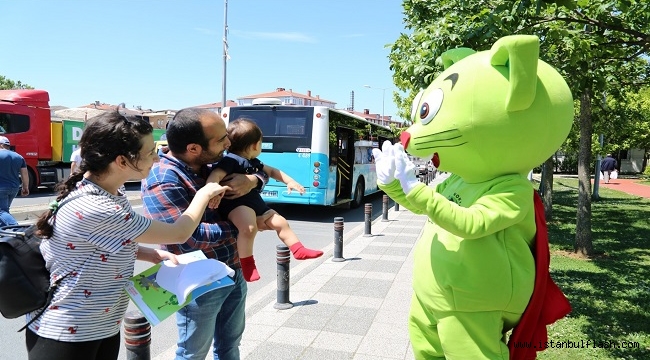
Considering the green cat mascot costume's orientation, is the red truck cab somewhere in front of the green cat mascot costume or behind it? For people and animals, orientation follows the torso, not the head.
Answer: in front

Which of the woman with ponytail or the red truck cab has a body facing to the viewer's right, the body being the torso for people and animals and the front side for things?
the woman with ponytail

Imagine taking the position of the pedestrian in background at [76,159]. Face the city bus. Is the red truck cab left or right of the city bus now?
left

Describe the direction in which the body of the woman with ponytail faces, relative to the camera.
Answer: to the viewer's right

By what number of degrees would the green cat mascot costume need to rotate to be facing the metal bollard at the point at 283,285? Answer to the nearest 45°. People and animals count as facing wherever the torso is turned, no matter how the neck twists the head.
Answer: approximately 45° to its right

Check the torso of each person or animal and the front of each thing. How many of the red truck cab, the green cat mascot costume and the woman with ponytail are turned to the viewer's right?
1

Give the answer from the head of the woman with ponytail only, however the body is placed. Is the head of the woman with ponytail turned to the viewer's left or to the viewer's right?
to the viewer's right

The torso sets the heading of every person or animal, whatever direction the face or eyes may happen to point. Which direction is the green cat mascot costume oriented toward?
to the viewer's left

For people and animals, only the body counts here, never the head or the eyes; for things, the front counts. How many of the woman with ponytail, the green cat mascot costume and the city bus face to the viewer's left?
1
